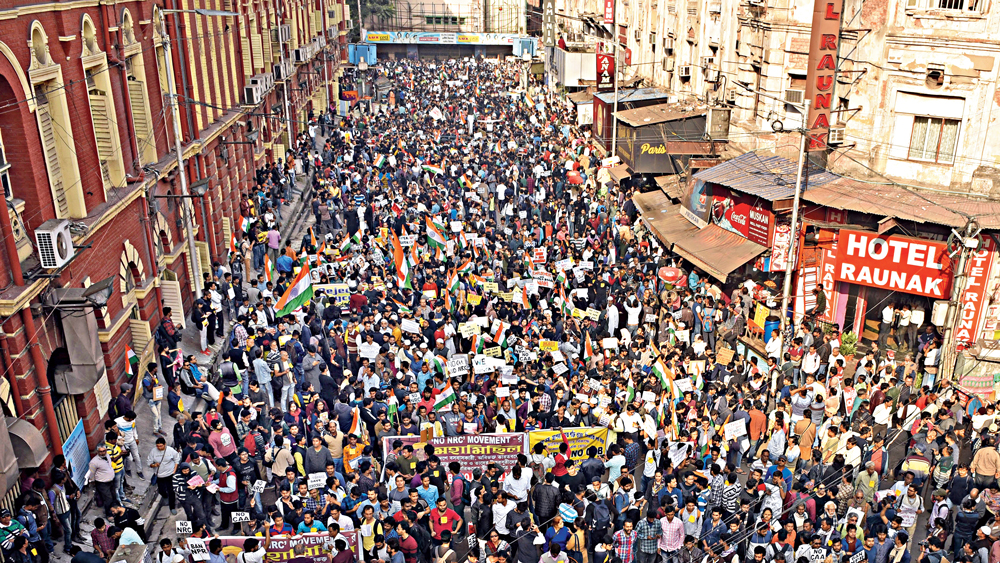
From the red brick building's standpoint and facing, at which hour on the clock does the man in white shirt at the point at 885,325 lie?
The man in white shirt is roughly at 11 o'clock from the red brick building.

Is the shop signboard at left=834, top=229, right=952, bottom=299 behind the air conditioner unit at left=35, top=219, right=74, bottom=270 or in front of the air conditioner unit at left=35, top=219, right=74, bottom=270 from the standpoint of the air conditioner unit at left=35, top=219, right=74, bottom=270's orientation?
in front

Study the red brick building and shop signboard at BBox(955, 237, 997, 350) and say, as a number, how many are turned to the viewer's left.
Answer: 0

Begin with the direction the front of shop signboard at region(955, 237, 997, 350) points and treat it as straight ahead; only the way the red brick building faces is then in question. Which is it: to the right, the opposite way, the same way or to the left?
to the left

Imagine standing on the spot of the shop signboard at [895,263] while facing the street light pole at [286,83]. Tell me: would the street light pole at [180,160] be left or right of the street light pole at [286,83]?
left

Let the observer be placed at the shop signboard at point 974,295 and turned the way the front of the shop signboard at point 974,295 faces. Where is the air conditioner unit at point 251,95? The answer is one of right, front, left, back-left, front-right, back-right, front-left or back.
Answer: right

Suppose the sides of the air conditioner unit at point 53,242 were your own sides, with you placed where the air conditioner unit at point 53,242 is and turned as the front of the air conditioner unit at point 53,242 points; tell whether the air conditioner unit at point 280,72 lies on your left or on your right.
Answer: on your left

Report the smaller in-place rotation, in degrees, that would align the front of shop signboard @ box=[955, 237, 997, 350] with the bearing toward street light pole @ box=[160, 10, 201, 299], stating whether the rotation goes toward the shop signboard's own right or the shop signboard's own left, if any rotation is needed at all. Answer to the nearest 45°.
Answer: approximately 90° to the shop signboard's own right

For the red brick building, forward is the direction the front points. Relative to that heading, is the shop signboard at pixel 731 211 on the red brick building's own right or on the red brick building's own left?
on the red brick building's own left

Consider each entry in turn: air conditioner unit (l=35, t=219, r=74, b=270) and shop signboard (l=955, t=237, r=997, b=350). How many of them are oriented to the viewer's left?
0

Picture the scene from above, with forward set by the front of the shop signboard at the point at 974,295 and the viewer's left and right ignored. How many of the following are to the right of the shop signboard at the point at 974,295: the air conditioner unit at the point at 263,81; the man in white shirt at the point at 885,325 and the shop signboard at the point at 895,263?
3

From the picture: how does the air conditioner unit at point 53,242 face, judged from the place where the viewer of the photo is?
facing the viewer and to the right of the viewer

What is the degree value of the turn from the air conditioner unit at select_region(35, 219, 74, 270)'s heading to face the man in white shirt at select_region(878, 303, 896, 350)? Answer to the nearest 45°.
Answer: approximately 45° to its left
